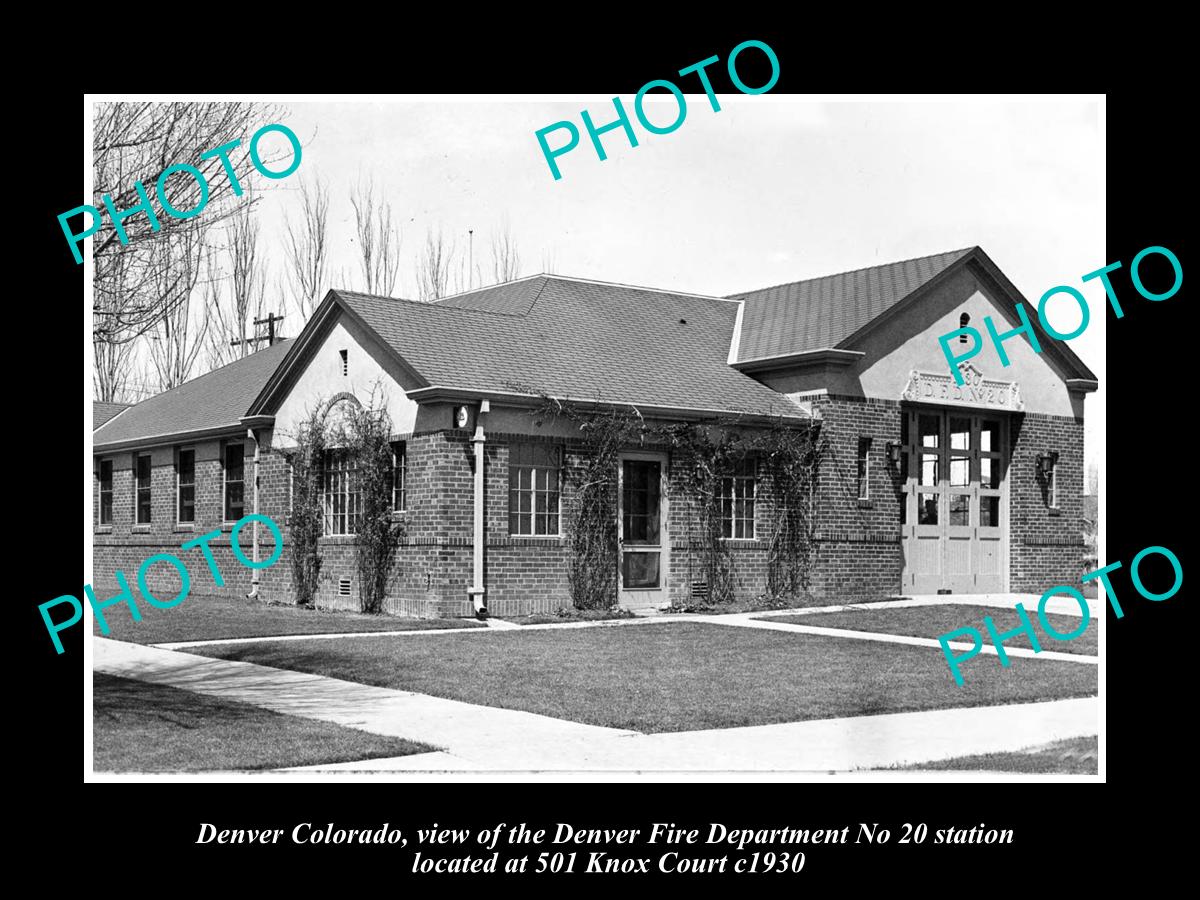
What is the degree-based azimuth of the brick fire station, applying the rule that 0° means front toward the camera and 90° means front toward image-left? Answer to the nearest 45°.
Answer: approximately 315°

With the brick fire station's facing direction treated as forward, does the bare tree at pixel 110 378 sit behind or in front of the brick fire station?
behind

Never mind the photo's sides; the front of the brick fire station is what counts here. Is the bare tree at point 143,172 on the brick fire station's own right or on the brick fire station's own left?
on the brick fire station's own right
